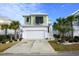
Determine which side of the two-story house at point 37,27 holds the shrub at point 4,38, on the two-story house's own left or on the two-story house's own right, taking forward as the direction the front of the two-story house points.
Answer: on the two-story house's own right

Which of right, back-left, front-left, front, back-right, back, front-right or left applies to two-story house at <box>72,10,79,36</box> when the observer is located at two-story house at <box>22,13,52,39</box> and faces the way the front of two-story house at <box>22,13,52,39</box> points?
left

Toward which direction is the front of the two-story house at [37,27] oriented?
toward the camera

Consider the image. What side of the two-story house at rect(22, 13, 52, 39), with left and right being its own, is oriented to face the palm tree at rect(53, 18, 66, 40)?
left
